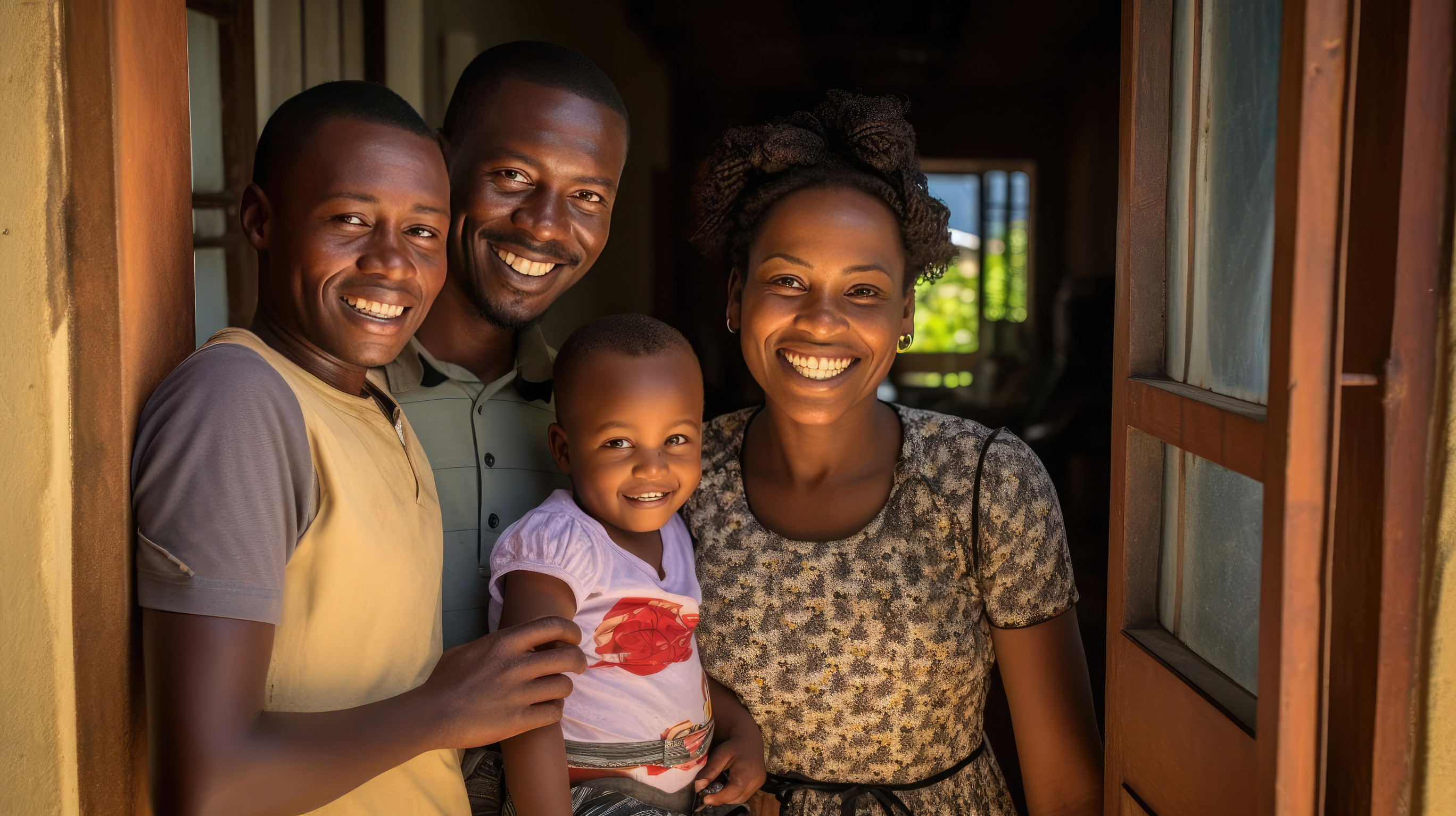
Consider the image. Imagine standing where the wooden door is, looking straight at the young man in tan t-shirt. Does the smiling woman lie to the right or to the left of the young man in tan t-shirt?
right

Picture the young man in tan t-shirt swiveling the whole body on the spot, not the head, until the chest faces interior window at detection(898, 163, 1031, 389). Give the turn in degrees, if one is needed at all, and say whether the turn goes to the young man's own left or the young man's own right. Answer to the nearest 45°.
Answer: approximately 90° to the young man's own left

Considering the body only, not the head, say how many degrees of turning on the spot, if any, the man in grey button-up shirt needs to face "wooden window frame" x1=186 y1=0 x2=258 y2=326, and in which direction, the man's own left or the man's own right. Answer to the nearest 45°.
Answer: approximately 135° to the man's own right

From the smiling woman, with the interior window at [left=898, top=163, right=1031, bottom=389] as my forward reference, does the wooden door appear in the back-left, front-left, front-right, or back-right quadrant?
back-right

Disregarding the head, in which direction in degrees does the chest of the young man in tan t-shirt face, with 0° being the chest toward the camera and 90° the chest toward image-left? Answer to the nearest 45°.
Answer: approximately 315°
